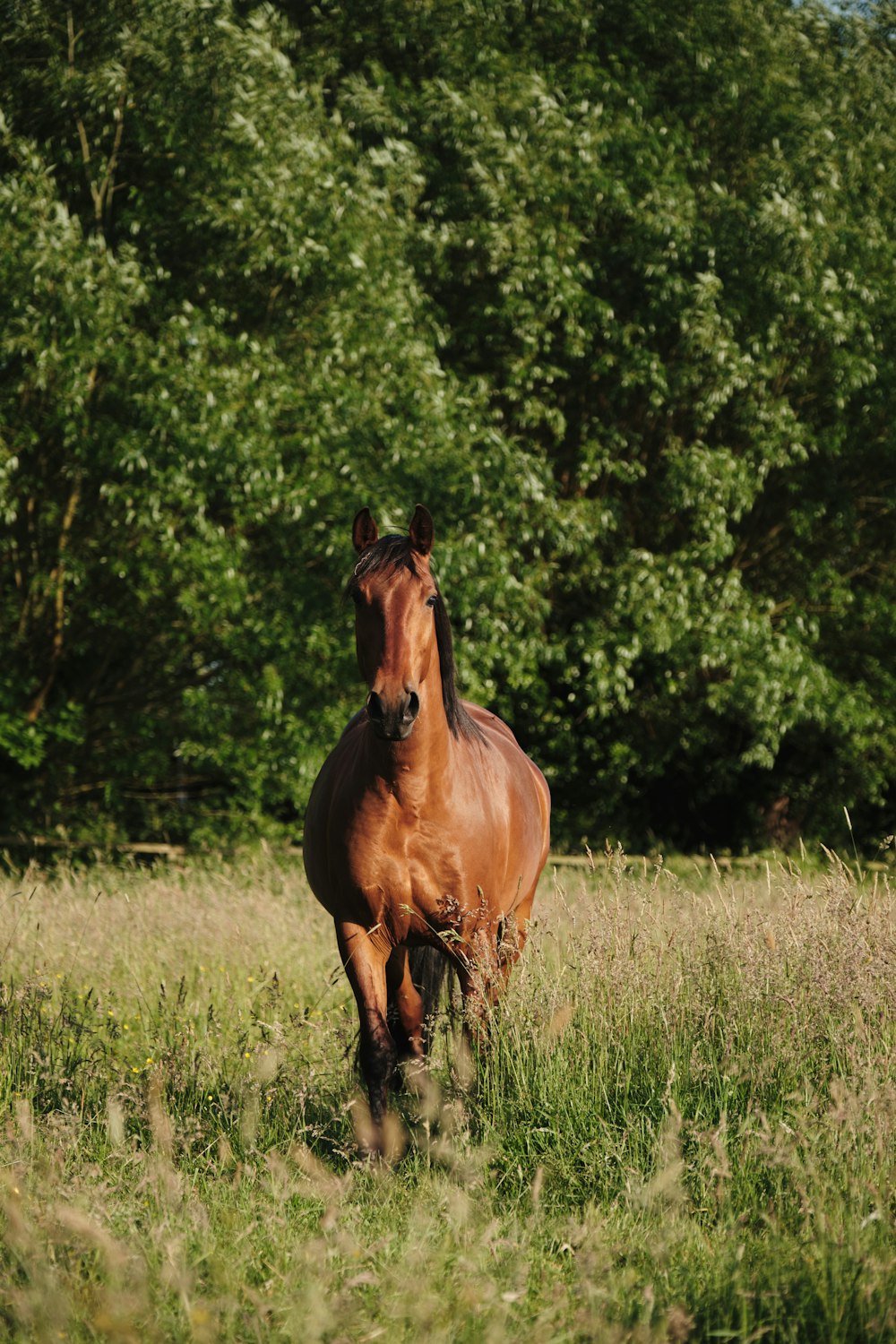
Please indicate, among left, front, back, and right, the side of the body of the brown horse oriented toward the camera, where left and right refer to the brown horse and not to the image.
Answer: front
